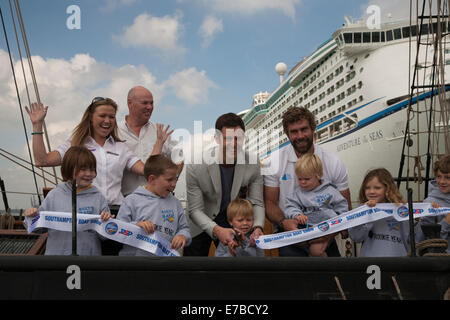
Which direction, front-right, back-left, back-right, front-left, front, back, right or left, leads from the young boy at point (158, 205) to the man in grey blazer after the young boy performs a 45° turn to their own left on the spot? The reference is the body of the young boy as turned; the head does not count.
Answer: front-left

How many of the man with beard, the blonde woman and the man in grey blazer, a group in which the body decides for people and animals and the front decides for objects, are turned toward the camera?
3

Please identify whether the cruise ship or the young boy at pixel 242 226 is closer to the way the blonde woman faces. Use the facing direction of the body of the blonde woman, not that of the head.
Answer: the young boy

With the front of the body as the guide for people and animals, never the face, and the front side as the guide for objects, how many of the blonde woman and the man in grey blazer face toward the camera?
2

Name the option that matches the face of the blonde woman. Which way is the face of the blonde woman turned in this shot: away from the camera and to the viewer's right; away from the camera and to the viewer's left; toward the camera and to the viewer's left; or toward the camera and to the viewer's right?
toward the camera and to the viewer's right

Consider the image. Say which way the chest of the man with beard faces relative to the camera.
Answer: toward the camera

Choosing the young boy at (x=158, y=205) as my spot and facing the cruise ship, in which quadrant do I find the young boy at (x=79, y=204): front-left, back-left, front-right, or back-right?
back-left

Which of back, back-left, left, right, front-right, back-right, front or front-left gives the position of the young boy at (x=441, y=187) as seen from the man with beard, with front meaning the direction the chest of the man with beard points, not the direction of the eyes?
left
